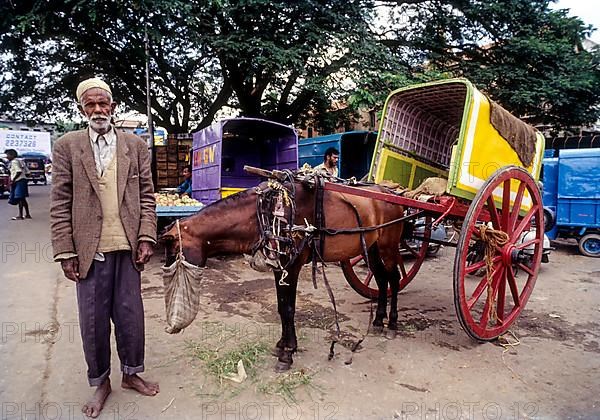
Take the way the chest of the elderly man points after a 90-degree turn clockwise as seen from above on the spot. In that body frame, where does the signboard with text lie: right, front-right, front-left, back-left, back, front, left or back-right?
right

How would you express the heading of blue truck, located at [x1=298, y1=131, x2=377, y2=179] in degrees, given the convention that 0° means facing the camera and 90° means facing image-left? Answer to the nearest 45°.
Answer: approximately 135°

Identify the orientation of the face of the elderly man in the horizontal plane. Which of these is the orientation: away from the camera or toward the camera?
toward the camera

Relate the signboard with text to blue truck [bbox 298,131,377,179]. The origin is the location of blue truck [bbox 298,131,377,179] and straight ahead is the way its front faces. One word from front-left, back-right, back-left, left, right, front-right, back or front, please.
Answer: front

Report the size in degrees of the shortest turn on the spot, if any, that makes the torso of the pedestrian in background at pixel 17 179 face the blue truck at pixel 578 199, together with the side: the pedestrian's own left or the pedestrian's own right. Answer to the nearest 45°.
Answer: approximately 135° to the pedestrian's own left

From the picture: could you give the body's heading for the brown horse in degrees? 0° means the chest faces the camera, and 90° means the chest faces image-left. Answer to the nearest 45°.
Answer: approximately 45°

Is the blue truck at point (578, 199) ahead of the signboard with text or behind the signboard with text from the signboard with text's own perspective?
ahead

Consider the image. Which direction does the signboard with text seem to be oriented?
toward the camera

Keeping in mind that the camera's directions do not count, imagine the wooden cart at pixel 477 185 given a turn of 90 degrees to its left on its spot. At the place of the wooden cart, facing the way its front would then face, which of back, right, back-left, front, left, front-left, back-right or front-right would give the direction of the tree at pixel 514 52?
back-left

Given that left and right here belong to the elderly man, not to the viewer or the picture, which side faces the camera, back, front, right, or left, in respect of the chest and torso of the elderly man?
front
